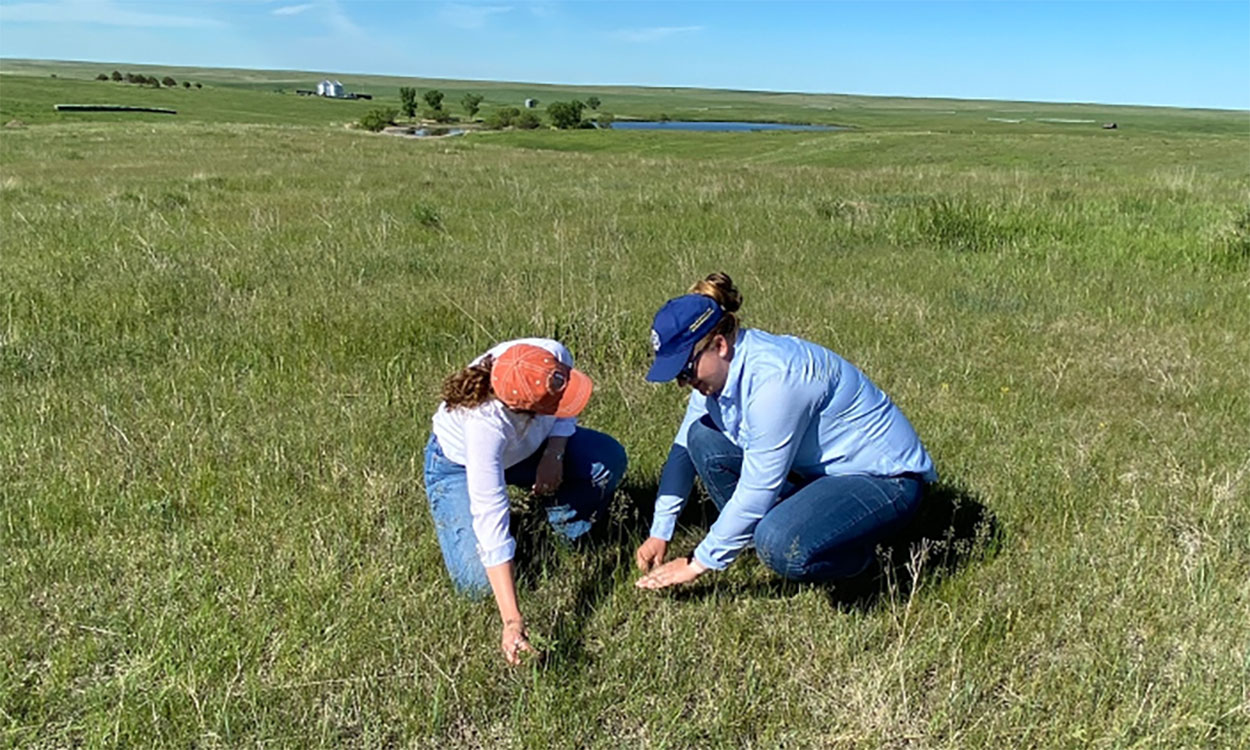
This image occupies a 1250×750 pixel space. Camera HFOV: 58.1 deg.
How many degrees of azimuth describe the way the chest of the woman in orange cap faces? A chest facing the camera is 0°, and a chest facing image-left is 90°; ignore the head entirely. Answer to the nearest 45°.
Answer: approximately 315°

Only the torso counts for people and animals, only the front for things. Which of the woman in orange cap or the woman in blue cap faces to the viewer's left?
the woman in blue cap

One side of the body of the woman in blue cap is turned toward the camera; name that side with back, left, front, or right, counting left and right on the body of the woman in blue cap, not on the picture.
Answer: left

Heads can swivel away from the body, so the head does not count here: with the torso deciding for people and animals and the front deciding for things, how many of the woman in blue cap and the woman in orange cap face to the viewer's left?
1

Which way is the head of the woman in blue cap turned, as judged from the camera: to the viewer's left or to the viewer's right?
to the viewer's left

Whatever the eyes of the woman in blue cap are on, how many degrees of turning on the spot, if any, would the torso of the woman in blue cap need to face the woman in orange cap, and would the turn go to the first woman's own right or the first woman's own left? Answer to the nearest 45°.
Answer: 0° — they already face them

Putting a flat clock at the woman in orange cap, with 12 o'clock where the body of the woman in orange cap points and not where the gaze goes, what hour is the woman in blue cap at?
The woman in blue cap is roughly at 11 o'clock from the woman in orange cap.
